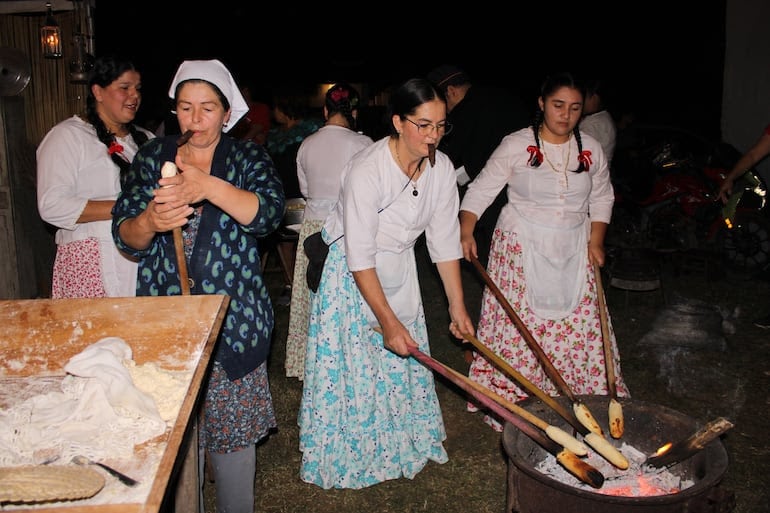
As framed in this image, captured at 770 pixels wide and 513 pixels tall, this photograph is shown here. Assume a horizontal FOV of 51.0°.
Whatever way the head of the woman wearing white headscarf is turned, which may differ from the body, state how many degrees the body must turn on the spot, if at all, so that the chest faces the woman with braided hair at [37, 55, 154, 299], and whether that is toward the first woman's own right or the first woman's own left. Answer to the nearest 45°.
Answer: approximately 90° to the first woman's own right

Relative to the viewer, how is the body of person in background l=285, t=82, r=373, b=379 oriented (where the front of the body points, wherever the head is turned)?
away from the camera

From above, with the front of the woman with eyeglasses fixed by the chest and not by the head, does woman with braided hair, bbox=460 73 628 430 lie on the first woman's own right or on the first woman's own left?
on the first woman's own left

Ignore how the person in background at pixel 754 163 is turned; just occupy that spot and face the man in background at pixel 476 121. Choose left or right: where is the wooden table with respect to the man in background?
left

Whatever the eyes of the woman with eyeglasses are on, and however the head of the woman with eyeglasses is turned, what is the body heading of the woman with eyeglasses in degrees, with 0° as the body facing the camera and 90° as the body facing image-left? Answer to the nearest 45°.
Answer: approximately 315°

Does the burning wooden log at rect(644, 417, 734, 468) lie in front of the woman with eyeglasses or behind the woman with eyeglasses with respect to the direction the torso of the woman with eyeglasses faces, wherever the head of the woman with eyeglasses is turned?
in front

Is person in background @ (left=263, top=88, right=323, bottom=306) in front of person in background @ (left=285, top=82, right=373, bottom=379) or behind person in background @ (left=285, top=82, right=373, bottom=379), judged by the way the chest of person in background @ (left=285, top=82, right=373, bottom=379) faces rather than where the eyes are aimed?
in front

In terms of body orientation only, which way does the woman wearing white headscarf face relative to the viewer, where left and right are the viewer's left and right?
facing the viewer and to the left of the viewer

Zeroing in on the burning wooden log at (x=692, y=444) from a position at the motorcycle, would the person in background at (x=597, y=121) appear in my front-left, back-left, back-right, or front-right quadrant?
front-right

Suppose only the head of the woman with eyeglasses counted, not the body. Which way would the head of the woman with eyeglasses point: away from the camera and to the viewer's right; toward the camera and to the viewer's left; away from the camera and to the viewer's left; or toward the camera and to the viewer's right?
toward the camera and to the viewer's right
